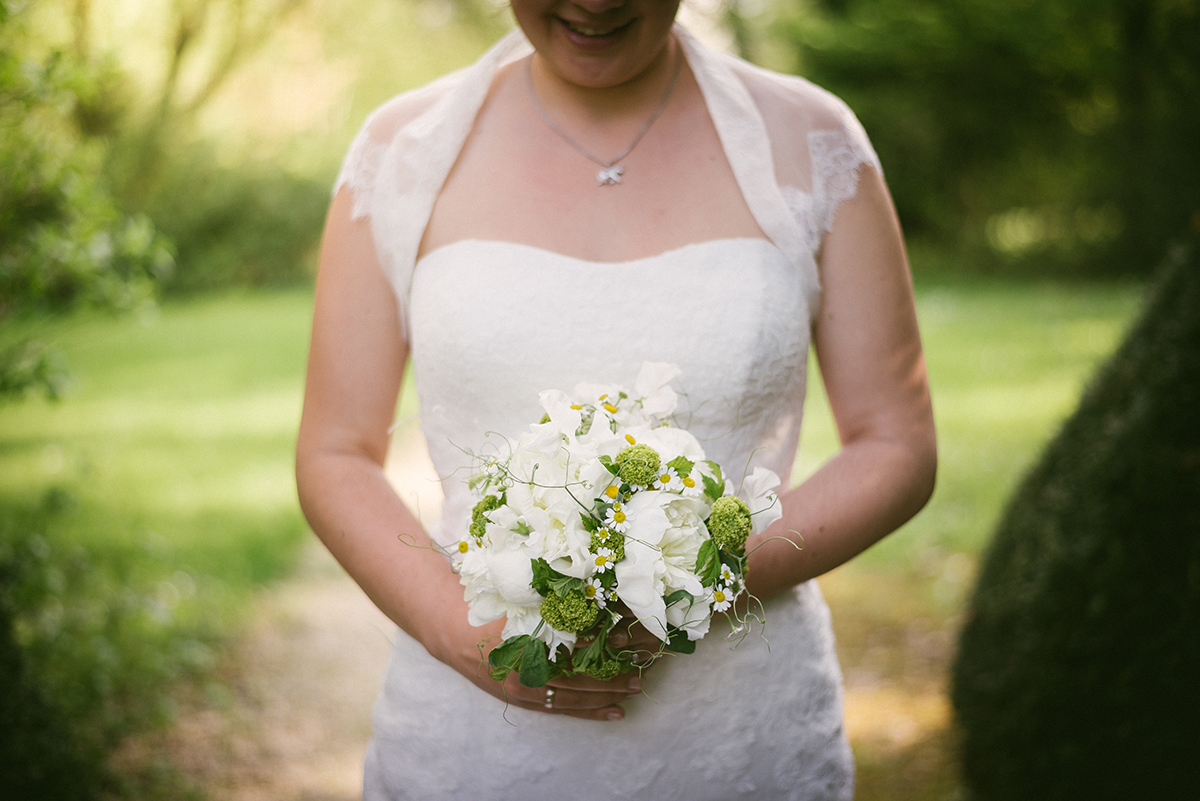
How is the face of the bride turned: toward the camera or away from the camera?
toward the camera

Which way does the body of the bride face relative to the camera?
toward the camera
